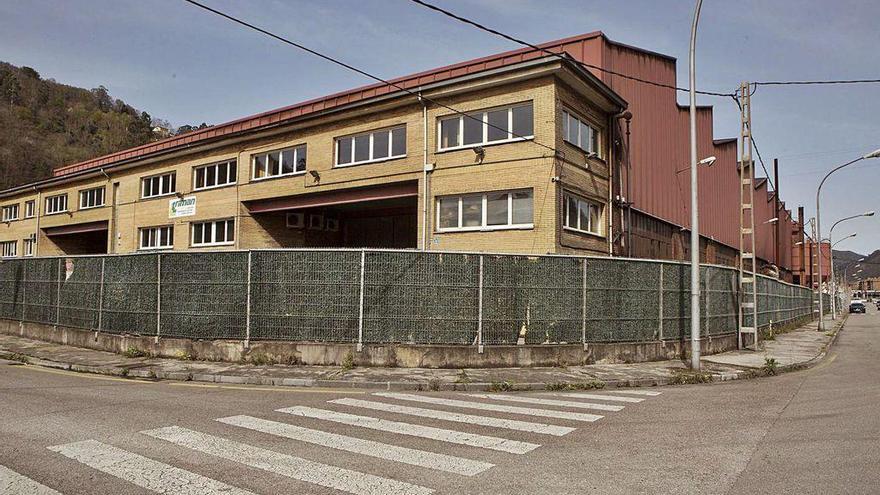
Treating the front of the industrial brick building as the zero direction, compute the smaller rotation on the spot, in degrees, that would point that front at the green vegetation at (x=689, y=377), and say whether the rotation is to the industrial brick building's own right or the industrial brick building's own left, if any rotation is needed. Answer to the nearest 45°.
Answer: approximately 45° to the industrial brick building's own left

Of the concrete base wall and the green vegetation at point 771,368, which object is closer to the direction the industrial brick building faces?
the concrete base wall

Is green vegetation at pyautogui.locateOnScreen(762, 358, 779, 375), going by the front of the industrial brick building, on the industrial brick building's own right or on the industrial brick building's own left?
on the industrial brick building's own left

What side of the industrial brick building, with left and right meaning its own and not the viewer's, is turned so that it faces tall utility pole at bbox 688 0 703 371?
left

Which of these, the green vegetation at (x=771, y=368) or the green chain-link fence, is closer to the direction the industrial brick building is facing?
the green chain-link fence

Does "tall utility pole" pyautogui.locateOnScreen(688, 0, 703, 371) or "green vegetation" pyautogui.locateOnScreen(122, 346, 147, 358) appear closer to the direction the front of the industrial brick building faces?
the green vegetation

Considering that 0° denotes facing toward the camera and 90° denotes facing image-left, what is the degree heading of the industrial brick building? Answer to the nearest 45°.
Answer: approximately 45°
